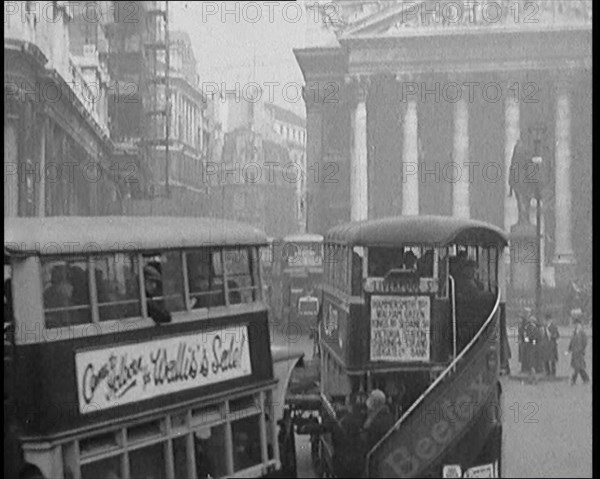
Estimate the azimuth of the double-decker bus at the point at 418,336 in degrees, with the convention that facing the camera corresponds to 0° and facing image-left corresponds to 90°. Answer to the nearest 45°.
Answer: approximately 180°

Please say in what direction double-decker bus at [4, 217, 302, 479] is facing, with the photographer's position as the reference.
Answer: facing away from the viewer and to the right of the viewer

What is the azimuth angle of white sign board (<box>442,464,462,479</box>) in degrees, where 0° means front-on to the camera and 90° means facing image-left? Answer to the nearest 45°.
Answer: approximately 0°

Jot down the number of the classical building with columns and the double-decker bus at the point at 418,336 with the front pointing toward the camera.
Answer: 1

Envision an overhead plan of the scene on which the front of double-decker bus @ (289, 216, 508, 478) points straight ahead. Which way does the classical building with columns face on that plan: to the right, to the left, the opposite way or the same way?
the opposite way
